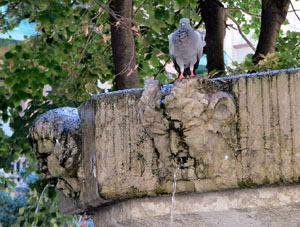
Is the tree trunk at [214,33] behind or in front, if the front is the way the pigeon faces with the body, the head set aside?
behind

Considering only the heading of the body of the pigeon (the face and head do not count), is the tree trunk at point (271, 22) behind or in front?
behind

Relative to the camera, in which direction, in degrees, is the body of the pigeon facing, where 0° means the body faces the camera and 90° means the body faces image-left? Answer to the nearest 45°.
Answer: approximately 0°
